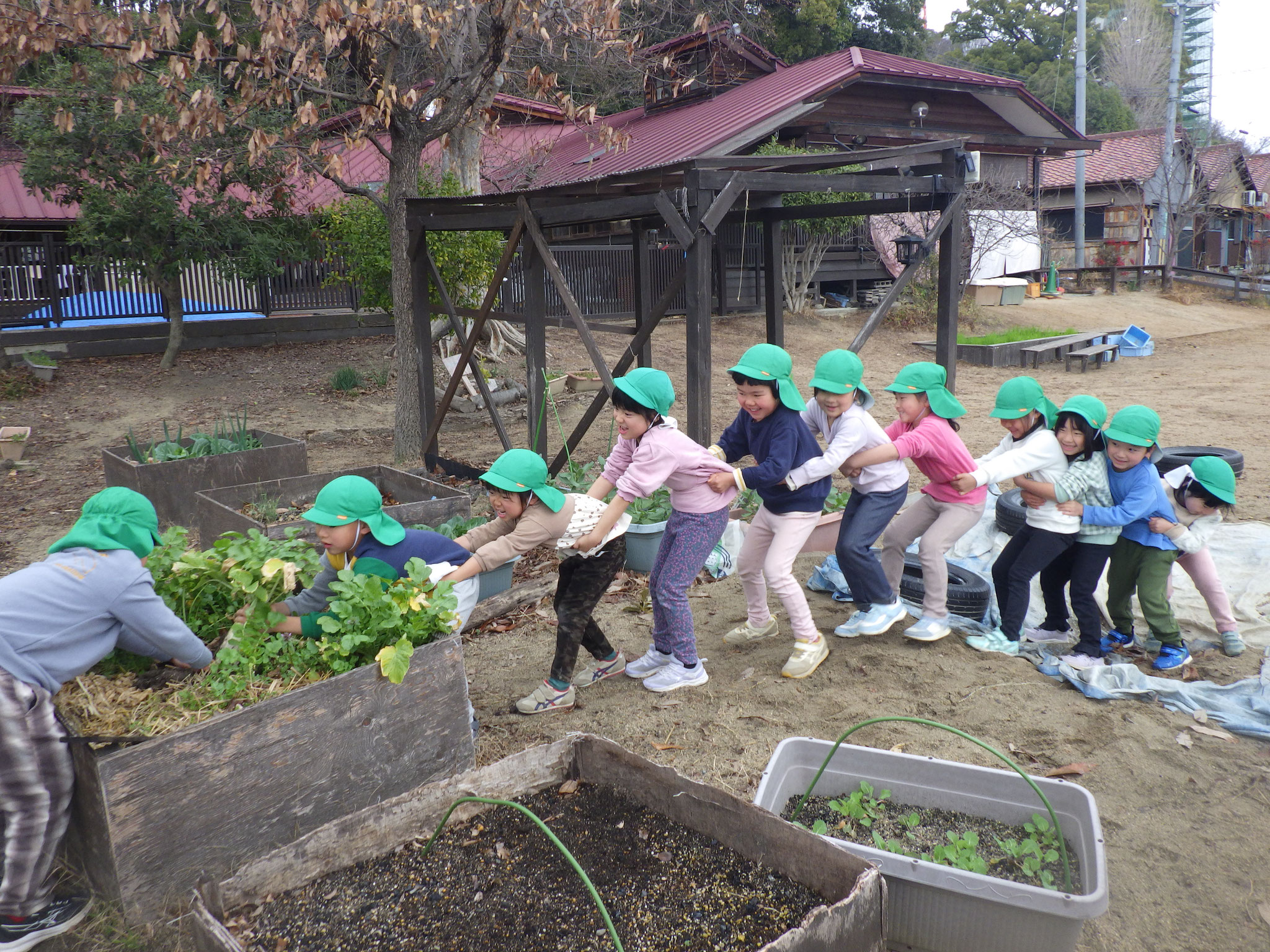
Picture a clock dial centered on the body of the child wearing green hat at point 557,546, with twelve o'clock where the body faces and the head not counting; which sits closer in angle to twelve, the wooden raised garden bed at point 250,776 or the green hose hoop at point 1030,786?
the wooden raised garden bed

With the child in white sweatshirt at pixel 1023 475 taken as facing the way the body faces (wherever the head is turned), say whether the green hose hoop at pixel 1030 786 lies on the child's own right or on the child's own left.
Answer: on the child's own left

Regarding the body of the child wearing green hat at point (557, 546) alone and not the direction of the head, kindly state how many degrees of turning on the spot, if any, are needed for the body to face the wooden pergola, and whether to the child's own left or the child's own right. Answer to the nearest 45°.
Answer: approximately 90° to the child's own right

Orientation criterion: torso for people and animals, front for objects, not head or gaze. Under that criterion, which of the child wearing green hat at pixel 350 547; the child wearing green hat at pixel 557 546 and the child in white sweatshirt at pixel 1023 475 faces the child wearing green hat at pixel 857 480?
the child in white sweatshirt

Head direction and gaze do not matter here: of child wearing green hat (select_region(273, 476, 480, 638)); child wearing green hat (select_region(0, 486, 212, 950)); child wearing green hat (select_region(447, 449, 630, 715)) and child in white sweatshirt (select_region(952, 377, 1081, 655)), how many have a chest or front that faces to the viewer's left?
3

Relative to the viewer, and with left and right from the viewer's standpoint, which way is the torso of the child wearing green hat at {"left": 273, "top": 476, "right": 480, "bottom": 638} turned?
facing to the left of the viewer

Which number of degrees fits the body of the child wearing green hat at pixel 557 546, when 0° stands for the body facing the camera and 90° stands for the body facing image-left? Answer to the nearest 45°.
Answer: approximately 90°

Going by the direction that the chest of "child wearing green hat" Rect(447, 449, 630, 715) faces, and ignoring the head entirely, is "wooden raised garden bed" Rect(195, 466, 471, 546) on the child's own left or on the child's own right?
on the child's own right

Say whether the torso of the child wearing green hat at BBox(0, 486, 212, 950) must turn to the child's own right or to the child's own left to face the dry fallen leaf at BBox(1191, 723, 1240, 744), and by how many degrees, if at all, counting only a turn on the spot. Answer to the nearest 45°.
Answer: approximately 45° to the child's own right

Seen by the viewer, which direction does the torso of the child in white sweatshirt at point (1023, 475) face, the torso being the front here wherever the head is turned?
to the viewer's left

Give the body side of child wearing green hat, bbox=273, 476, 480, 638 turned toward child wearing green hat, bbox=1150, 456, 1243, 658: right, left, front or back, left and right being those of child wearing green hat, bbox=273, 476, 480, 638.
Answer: back
